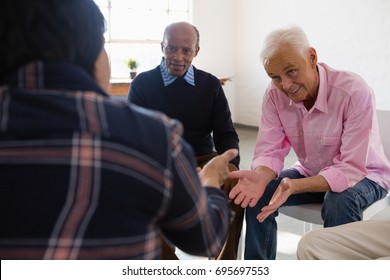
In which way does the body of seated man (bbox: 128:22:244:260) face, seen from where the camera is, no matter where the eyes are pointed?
toward the camera

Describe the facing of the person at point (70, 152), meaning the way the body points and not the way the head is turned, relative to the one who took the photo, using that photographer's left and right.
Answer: facing away from the viewer and to the right of the viewer

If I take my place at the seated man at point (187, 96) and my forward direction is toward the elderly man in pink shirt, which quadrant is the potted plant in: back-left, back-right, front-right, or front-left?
back-left

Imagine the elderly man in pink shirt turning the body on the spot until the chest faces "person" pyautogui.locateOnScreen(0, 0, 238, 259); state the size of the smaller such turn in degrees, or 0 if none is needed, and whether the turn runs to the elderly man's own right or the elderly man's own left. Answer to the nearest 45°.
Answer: approximately 45° to the elderly man's own left

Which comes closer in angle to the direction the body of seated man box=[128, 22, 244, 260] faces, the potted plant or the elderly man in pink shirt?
the elderly man in pink shirt

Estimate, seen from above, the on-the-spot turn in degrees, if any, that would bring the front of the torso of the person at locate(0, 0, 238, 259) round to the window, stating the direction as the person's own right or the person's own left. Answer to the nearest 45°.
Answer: approximately 45° to the person's own left

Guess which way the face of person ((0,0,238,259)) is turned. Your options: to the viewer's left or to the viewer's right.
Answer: to the viewer's right

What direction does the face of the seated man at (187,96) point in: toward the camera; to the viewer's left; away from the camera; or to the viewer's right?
toward the camera

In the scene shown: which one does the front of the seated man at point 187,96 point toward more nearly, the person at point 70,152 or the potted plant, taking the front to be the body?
the person

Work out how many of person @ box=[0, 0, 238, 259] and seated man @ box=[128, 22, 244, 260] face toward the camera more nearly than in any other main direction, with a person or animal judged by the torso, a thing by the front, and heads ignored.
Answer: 1

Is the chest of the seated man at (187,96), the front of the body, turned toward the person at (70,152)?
yes

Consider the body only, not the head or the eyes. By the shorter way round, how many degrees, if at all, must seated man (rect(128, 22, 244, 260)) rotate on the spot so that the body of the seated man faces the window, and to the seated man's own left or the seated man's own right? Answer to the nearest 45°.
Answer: approximately 180°

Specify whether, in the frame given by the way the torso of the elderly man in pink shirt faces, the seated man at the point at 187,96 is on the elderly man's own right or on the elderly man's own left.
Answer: on the elderly man's own right

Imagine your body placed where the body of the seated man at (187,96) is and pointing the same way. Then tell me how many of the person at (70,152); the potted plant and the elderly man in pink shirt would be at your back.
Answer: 1

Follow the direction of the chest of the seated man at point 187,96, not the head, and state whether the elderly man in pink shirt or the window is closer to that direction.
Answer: the elderly man in pink shirt

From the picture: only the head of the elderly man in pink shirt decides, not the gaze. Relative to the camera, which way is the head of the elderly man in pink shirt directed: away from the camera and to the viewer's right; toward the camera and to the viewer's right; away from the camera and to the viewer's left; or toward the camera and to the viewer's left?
toward the camera and to the viewer's left

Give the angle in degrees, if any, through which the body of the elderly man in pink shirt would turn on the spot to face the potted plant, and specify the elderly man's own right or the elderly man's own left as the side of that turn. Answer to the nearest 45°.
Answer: approximately 90° to the elderly man's own right

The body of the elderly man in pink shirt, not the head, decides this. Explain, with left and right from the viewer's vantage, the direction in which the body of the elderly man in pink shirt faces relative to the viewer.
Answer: facing the viewer and to the left of the viewer

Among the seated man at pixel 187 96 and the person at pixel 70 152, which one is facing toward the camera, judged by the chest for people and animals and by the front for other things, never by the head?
the seated man

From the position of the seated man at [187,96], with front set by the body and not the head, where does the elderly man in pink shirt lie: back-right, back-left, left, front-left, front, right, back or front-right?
front-left
